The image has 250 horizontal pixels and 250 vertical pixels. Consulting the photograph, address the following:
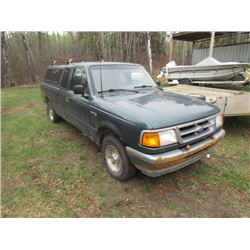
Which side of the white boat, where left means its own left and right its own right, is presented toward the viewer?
right

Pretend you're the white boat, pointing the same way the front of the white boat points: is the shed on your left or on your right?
on your left

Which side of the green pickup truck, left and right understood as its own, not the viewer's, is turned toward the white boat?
left

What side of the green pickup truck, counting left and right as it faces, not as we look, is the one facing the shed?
left

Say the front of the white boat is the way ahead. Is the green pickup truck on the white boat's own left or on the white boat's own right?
on the white boat's own right

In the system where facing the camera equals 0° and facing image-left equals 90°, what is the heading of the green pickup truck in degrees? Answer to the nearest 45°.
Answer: approximately 315°
